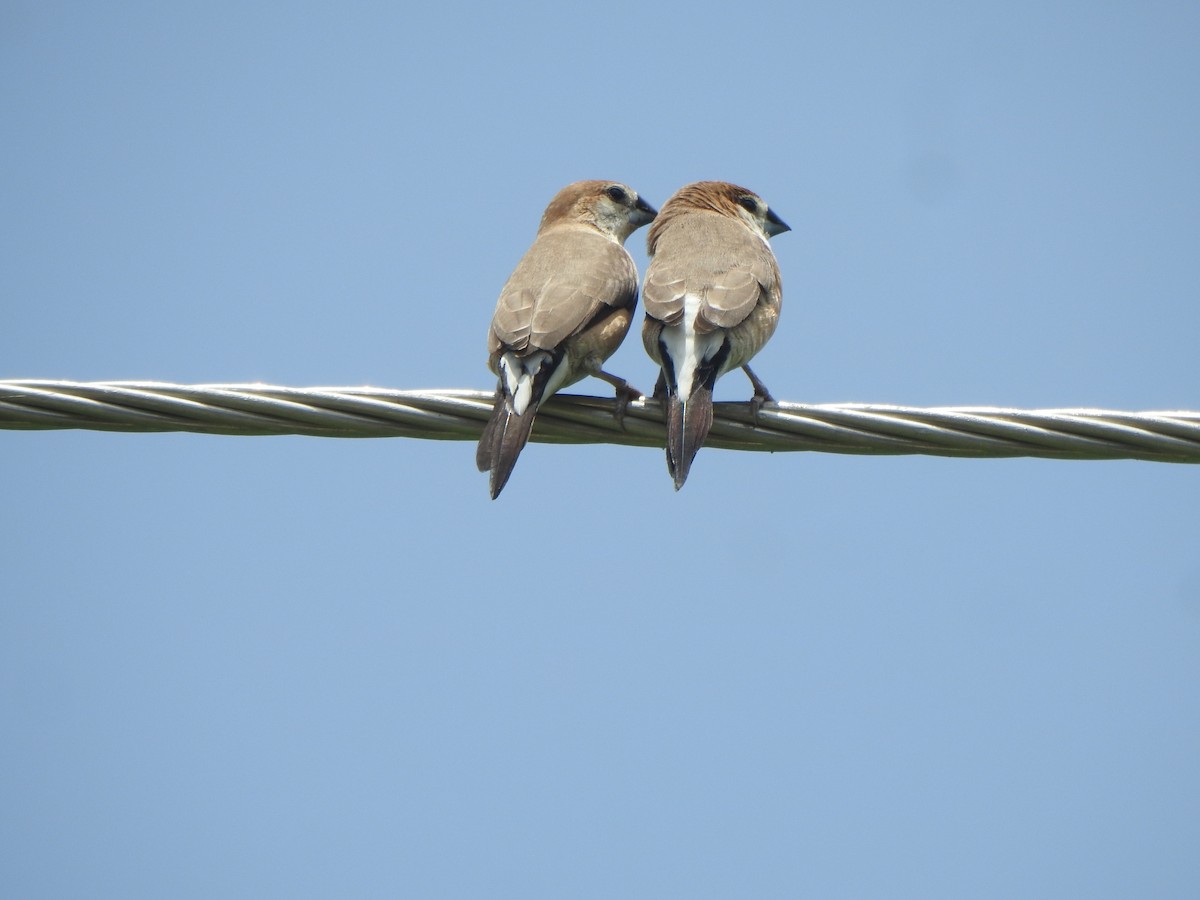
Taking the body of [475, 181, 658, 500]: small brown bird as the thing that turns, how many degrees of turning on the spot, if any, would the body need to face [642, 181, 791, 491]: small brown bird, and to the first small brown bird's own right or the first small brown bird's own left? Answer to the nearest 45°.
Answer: approximately 45° to the first small brown bird's own right

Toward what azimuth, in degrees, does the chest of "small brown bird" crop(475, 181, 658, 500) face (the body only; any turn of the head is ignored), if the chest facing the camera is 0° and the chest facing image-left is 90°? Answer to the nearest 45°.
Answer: approximately 225°
